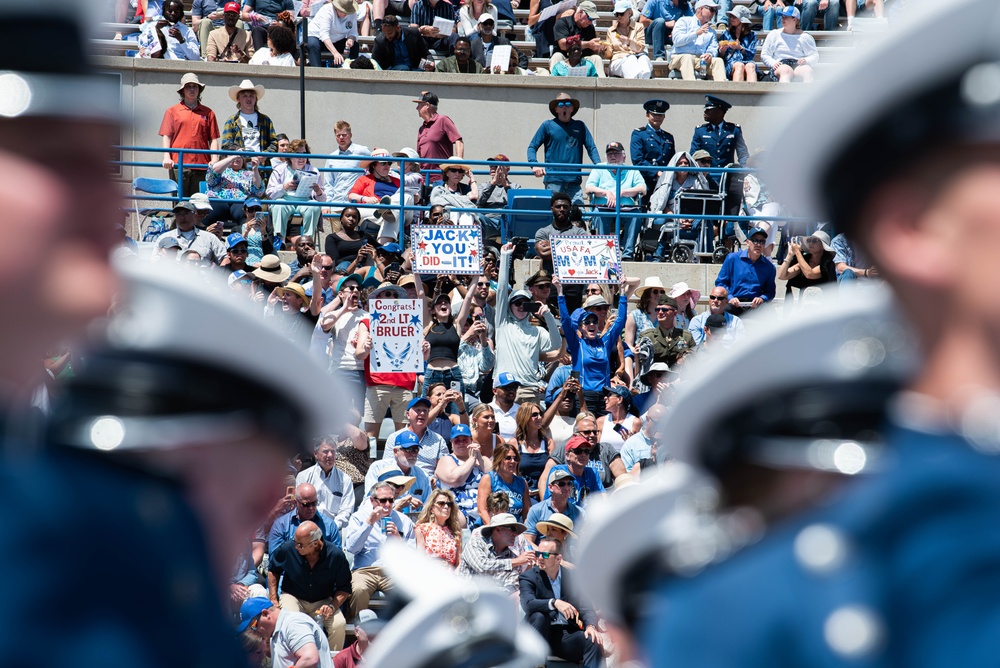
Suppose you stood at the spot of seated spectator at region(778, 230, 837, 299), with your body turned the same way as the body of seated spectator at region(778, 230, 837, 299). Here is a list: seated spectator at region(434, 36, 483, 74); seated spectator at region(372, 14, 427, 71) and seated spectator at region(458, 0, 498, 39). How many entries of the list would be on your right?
3

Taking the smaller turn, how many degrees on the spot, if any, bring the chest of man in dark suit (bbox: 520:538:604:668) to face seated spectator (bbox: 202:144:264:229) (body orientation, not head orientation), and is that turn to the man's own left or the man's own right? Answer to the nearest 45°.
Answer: approximately 180°

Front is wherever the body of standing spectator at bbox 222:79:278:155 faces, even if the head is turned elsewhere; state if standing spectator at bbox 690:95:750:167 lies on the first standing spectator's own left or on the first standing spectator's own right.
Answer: on the first standing spectator's own left

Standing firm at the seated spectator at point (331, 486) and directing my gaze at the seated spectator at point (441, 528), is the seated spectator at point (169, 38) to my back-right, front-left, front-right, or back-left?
back-left

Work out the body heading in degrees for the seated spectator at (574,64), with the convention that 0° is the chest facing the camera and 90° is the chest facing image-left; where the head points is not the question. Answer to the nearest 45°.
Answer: approximately 0°

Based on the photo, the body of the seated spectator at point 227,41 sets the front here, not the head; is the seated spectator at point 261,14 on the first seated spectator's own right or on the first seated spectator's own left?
on the first seated spectator's own left

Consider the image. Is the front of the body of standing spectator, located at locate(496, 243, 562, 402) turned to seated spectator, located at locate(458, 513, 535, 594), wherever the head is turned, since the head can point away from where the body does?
yes

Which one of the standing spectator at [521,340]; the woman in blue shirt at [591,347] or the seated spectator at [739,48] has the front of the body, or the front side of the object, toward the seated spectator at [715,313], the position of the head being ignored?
the seated spectator at [739,48]
